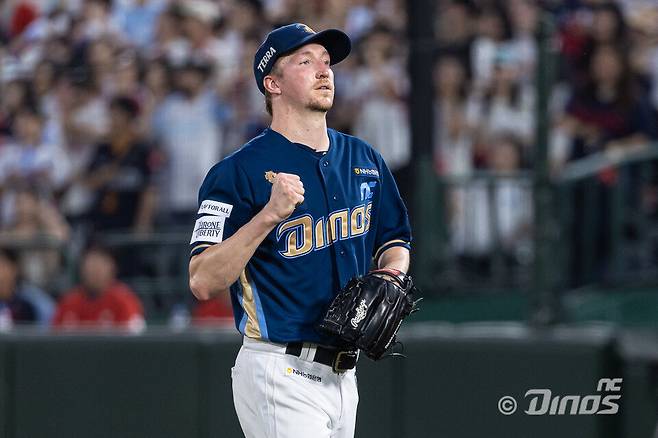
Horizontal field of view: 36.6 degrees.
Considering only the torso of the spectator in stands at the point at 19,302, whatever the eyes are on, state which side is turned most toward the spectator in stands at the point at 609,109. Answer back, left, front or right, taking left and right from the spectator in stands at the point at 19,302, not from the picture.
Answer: left

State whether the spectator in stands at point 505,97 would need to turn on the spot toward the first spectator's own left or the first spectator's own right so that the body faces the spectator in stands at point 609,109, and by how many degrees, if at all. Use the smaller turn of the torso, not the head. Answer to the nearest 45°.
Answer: approximately 90° to the first spectator's own left

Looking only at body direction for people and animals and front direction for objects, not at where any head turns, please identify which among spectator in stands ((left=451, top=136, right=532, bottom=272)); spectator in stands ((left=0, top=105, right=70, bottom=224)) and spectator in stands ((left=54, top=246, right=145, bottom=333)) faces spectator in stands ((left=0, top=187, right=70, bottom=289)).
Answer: spectator in stands ((left=0, top=105, right=70, bottom=224))

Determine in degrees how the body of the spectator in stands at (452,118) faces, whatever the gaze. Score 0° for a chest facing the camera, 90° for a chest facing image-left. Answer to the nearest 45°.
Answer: approximately 0°

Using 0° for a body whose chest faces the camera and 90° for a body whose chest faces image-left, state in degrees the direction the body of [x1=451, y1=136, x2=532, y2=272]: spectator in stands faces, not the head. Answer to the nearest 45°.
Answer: approximately 0°

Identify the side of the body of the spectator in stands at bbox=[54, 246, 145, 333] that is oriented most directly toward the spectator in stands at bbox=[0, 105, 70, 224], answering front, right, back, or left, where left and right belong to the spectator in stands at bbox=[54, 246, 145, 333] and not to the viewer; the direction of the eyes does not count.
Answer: back

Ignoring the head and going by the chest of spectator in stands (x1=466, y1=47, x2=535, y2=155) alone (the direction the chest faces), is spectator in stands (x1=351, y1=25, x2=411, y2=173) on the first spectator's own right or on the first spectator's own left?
on the first spectator's own right

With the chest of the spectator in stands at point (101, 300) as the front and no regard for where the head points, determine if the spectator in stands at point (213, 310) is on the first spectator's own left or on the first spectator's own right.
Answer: on the first spectator's own left
